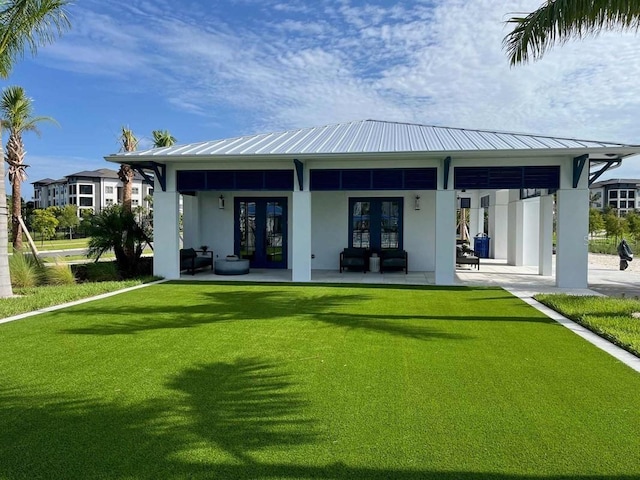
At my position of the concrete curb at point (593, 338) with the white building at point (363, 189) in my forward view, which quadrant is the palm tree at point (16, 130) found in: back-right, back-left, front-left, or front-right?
front-left

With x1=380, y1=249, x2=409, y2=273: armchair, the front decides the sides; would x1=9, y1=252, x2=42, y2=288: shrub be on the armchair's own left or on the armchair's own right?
on the armchair's own right

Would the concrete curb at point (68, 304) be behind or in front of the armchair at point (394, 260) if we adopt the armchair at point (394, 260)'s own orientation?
in front

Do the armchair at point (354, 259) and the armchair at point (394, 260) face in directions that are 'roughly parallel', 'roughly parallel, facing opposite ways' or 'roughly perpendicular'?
roughly parallel

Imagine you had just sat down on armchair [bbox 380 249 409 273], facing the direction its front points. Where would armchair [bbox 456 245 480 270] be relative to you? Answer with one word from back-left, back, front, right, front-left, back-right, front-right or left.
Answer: back-left

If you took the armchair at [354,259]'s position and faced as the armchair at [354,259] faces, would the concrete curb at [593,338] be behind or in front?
in front

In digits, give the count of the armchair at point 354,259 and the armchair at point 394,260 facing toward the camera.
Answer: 2

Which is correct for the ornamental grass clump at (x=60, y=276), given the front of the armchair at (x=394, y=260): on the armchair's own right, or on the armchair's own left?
on the armchair's own right

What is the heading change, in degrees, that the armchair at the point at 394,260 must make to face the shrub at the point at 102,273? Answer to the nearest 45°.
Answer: approximately 90° to its right

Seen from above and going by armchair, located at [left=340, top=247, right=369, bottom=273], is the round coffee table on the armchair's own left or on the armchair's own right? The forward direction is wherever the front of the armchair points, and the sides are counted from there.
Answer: on the armchair's own right

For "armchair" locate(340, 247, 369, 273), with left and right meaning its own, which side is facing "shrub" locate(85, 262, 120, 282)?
right

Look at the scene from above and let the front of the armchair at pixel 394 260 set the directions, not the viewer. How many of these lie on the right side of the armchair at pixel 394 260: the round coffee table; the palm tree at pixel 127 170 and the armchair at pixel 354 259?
3

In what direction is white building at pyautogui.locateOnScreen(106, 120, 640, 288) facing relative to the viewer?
toward the camera

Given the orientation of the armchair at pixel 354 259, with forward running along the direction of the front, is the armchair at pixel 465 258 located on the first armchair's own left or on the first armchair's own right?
on the first armchair's own left

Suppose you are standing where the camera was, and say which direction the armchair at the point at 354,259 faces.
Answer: facing the viewer

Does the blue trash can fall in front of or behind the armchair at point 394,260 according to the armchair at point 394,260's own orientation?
behind
